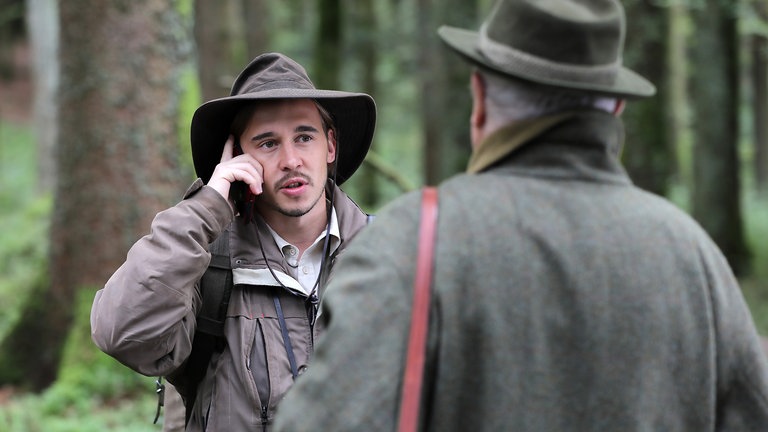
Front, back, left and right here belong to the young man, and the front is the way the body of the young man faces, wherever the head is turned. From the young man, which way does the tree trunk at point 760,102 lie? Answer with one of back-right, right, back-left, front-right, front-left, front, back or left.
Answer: left

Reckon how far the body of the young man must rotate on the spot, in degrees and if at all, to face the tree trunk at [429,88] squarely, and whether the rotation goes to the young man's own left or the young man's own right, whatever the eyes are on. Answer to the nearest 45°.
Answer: approximately 135° to the young man's own left

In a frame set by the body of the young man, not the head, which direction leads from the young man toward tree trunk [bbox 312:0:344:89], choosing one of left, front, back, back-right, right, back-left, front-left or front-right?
back-left

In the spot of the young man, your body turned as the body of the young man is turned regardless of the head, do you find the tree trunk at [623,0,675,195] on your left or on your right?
on your left

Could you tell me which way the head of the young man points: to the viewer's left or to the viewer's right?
to the viewer's right

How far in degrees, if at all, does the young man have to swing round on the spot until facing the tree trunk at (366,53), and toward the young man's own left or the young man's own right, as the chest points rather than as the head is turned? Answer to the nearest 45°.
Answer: approximately 135° to the young man's own left

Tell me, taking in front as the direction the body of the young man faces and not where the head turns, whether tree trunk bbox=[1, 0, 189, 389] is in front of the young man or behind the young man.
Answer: behind

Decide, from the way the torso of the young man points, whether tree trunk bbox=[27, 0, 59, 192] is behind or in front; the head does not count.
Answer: behind

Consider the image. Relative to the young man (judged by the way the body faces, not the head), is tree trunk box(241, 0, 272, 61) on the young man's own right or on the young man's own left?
on the young man's own left

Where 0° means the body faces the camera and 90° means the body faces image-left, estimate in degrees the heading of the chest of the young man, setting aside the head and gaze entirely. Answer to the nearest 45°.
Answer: approximately 315°

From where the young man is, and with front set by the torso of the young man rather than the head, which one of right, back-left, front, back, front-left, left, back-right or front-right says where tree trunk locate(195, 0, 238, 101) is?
back-left

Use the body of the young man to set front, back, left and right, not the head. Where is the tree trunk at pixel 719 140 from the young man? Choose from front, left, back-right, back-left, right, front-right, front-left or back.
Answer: left

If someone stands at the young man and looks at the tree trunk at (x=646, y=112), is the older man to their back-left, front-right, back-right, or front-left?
back-right

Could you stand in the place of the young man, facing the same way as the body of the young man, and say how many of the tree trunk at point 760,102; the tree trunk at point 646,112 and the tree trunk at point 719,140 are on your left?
3
